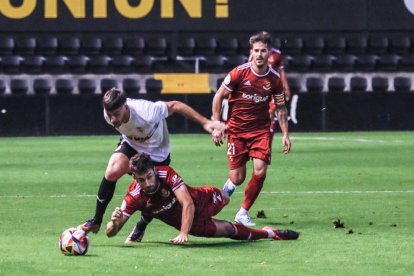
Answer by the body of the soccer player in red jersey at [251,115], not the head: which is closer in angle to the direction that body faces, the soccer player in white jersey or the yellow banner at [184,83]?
the soccer player in white jersey

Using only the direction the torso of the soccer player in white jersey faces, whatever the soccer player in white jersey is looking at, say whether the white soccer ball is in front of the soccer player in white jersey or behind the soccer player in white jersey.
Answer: in front

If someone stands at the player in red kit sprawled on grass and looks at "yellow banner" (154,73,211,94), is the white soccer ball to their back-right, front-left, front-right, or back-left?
back-left

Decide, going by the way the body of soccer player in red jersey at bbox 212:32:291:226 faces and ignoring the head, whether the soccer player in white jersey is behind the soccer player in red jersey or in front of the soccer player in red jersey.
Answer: in front

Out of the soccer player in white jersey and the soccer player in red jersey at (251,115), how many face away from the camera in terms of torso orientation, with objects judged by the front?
0

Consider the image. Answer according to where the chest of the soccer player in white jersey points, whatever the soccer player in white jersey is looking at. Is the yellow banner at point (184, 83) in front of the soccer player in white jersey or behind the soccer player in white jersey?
behind

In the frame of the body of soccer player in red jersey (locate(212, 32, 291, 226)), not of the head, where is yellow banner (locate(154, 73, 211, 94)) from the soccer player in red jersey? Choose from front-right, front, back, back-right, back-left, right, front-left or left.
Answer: back

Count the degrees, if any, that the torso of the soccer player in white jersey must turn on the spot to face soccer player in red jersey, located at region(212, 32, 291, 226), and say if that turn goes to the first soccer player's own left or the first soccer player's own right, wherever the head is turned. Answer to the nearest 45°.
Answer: approximately 180°

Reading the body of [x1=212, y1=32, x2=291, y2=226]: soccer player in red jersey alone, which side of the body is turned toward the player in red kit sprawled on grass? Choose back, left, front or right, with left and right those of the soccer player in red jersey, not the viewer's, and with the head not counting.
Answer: front

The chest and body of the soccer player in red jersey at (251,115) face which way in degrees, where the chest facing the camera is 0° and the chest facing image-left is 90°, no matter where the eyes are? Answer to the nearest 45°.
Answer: approximately 0°

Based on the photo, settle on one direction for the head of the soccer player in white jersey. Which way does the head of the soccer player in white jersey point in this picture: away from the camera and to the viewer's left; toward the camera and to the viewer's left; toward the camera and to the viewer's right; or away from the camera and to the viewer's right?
toward the camera and to the viewer's left

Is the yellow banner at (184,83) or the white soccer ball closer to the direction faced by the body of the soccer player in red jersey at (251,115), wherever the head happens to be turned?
the white soccer ball
